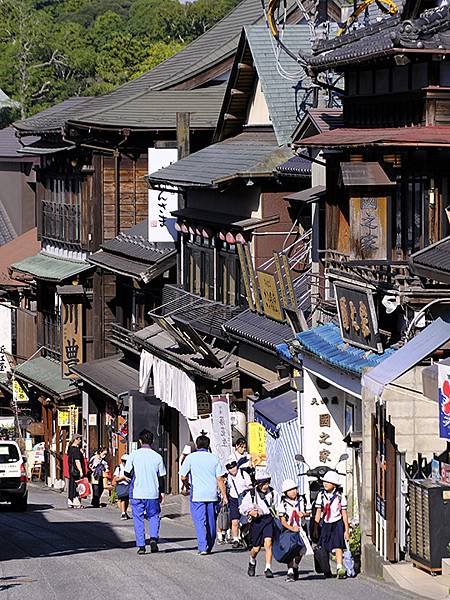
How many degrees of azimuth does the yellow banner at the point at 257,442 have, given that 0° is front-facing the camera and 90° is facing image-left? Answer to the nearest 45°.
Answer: approximately 0°

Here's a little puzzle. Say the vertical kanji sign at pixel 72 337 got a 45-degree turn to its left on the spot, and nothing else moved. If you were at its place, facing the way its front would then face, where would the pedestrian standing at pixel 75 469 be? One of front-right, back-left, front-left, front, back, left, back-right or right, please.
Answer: front-right

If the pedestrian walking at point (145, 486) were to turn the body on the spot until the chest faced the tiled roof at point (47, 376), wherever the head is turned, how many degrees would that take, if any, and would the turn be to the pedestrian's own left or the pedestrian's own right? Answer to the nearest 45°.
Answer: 0° — they already face it
